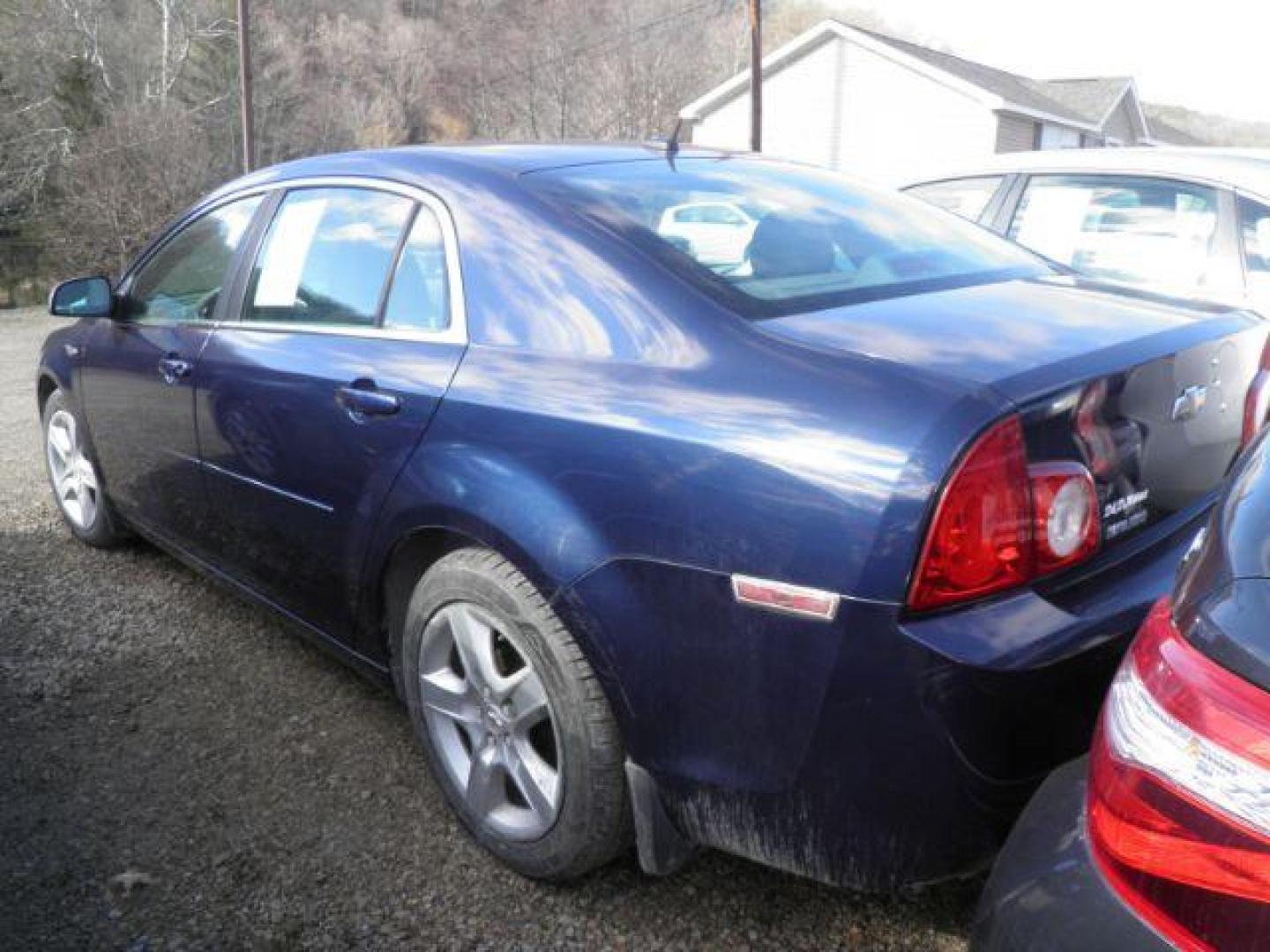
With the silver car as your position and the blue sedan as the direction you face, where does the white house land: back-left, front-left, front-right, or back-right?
back-right

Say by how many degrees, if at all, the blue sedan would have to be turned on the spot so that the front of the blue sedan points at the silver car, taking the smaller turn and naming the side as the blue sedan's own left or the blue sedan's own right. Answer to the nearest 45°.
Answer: approximately 90° to the blue sedan's own right

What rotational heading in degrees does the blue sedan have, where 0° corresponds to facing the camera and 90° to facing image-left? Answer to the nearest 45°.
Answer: approximately 135°

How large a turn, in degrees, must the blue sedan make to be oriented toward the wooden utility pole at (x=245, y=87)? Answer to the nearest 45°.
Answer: approximately 45° to its right

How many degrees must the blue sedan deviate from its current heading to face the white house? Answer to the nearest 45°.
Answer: approximately 45° to its right

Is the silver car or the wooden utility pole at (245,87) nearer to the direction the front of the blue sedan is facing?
the wooden utility pole
